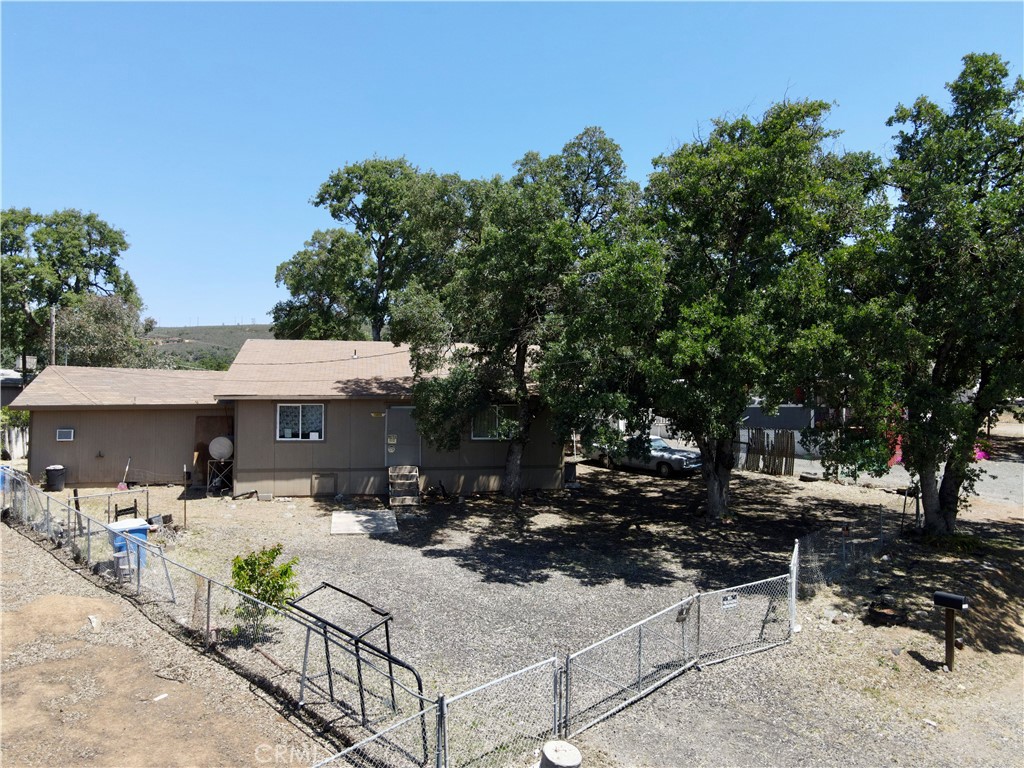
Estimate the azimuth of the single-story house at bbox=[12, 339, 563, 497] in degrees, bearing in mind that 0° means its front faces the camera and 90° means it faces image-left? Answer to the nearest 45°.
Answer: approximately 0°

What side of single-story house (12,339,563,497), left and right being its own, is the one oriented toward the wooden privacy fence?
left

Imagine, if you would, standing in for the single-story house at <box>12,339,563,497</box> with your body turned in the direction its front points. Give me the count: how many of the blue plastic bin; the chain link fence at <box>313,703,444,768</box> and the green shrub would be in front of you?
3

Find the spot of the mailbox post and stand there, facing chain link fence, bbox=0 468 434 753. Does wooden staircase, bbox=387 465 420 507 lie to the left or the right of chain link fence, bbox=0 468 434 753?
right

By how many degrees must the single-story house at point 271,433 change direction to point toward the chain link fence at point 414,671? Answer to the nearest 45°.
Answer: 0° — it already faces it

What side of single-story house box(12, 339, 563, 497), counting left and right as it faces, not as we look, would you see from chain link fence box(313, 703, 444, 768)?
front

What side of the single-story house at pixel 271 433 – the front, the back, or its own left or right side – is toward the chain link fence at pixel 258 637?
front

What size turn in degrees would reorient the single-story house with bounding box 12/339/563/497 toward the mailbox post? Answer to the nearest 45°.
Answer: approximately 45° to its left

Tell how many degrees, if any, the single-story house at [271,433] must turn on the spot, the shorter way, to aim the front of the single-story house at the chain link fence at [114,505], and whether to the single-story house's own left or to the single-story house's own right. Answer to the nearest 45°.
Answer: approximately 45° to the single-story house's own right

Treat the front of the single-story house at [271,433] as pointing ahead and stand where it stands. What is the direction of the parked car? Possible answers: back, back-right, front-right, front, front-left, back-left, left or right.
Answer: left

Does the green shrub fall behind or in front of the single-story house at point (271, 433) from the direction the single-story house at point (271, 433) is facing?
in front

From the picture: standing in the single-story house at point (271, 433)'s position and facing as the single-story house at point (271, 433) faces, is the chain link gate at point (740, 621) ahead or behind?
ahead
